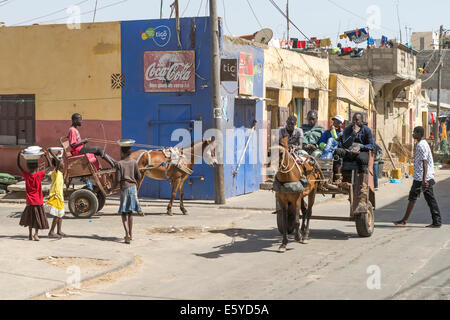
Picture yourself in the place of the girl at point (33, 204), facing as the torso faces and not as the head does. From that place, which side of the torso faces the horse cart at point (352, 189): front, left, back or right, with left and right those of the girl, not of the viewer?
right

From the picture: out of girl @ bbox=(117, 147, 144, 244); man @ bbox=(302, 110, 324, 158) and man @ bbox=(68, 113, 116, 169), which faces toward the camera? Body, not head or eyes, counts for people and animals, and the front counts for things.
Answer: man @ bbox=(302, 110, 324, 158)

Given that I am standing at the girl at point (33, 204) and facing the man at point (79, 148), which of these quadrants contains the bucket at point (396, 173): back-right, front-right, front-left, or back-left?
front-right

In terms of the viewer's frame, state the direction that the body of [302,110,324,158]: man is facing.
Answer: toward the camera

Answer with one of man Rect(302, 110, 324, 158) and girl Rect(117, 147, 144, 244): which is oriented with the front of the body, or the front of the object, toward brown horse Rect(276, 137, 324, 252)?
the man

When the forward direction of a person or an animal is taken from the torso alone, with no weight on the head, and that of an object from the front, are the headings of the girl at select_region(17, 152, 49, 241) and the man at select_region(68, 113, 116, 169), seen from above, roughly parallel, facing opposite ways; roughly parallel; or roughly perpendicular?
roughly perpendicular

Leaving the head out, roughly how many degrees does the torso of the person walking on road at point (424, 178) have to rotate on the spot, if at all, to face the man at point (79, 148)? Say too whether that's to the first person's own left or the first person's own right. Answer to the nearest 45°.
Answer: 0° — they already face them

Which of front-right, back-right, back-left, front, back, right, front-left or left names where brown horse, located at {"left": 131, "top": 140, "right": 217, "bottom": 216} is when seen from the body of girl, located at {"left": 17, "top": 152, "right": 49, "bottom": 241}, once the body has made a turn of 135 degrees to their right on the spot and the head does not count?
left

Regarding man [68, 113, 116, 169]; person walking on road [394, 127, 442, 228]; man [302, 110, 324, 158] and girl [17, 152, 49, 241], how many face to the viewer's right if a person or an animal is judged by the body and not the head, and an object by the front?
1

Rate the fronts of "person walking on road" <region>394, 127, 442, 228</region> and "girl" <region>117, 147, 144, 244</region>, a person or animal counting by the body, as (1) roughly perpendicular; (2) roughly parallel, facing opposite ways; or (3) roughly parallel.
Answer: roughly perpendicular

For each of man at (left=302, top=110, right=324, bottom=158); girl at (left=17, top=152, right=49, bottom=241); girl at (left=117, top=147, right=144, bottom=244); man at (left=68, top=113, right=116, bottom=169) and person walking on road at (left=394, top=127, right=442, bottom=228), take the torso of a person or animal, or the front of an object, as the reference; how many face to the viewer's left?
1

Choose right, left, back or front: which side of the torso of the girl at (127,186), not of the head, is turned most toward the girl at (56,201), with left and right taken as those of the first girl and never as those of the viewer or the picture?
left

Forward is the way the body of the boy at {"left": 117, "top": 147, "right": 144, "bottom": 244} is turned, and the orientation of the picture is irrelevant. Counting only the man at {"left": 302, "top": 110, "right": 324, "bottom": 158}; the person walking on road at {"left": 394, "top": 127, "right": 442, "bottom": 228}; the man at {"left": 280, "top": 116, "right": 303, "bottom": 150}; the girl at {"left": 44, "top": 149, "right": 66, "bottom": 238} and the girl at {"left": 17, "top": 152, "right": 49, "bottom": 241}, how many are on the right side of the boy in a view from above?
3

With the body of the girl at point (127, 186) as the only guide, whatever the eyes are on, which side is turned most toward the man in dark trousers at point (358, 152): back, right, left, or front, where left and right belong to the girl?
right

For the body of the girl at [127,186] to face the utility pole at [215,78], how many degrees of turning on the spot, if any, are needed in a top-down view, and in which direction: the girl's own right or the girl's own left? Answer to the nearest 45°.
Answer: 0° — they already face it

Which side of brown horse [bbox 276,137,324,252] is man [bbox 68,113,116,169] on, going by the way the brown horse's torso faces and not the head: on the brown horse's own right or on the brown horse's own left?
on the brown horse's own right

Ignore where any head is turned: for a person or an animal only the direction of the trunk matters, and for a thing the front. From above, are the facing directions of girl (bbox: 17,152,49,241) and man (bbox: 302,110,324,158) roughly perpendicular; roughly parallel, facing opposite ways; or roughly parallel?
roughly parallel, facing opposite ways

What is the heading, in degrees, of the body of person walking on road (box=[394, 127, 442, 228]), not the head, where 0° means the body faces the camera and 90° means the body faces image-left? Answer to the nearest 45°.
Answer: approximately 90°

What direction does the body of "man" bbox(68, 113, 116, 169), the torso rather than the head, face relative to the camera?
to the viewer's right

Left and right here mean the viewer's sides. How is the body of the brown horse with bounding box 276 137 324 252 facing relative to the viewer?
facing the viewer and to the left of the viewer
